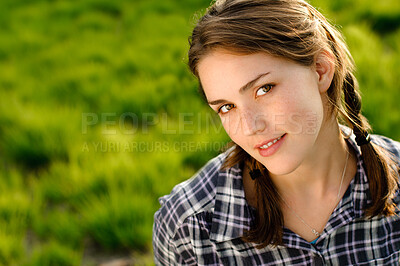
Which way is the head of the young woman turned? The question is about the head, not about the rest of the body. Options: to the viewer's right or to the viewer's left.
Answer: to the viewer's left

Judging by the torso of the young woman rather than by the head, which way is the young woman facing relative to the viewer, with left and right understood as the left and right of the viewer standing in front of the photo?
facing the viewer
